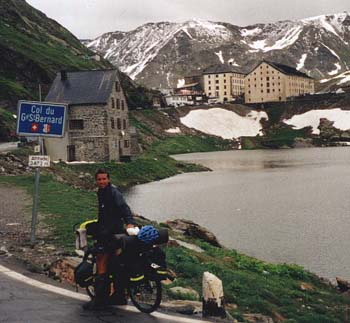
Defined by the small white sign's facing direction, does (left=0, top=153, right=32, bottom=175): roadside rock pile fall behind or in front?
behind

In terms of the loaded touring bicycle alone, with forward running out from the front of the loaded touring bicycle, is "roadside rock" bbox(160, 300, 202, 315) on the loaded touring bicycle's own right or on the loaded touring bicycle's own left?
on the loaded touring bicycle's own right

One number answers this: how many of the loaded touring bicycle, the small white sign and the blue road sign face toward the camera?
2

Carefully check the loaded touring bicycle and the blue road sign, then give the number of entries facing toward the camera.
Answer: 1

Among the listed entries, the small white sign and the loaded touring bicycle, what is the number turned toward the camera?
1

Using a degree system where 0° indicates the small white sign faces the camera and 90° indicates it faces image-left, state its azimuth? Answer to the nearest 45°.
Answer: approximately 0°

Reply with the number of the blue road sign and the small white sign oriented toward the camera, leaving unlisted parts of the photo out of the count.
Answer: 2

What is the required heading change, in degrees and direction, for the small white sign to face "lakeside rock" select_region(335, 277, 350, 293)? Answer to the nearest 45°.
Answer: approximately 90° to its left
